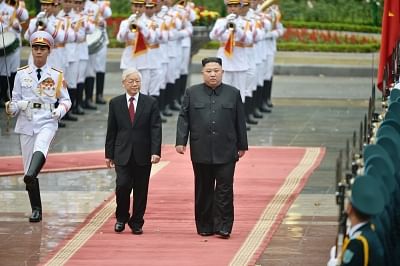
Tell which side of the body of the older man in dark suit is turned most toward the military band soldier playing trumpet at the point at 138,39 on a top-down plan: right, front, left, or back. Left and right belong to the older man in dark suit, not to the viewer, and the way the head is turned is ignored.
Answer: back

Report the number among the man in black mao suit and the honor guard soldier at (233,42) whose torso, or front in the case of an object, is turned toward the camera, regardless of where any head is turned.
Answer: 2

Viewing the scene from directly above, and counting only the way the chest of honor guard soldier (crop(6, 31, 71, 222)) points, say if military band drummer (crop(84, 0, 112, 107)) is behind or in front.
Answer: behind

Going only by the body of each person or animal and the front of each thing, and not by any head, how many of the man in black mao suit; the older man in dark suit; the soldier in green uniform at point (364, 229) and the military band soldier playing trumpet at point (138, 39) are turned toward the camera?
3

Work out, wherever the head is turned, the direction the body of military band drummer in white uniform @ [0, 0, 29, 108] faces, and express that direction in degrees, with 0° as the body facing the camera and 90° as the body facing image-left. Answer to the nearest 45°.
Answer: approximately 45°

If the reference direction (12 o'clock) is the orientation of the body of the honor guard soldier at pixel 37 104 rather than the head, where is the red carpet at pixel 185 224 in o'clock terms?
The red carpet is roughly at 10 o'clock from the honor guard soldier.
